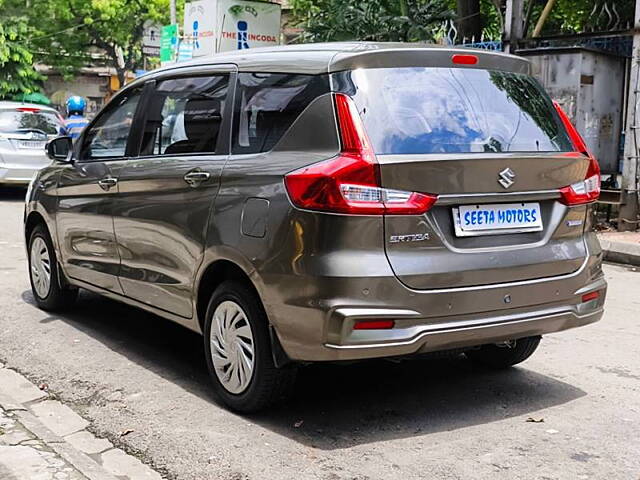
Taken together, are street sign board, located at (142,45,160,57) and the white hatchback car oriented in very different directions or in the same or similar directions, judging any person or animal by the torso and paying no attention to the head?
very different directions

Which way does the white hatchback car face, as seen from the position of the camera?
facing away from the viewer

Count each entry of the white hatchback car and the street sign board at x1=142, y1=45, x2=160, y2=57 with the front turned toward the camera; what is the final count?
1

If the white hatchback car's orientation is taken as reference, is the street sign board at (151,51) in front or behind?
in front

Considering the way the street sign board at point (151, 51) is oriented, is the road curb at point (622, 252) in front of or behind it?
in front

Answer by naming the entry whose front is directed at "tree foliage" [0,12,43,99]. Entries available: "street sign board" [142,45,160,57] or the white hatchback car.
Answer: the white hatchback car

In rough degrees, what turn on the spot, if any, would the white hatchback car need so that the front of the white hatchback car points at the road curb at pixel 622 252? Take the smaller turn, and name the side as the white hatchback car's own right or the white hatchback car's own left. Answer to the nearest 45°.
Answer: approximately 135° to the white hatchback car's own right

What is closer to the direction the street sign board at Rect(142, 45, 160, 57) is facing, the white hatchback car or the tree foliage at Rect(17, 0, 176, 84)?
the white hatchback car

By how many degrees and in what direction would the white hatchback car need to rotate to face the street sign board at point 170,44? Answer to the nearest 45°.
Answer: approximately 45° to its right

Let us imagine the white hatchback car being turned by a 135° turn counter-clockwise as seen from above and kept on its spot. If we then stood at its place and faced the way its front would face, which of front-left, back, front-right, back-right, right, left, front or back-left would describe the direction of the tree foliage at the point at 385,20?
back-left

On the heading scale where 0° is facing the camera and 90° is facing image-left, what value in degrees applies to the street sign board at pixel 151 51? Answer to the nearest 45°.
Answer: approximately 0°

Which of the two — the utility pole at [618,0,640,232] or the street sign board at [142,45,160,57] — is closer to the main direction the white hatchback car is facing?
the street sign board

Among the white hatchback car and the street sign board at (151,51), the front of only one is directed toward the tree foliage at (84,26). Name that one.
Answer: the white hatchback car

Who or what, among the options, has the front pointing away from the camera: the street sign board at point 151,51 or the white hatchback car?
the white hatchback car
